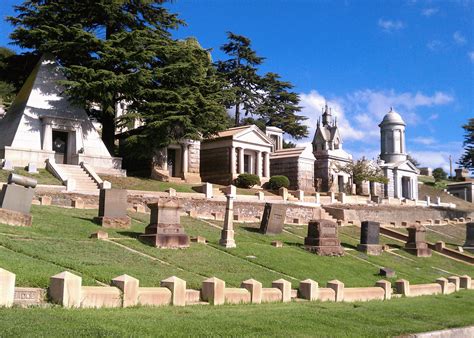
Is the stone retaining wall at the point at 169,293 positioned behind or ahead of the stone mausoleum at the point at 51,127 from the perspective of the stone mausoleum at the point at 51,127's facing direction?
ahead

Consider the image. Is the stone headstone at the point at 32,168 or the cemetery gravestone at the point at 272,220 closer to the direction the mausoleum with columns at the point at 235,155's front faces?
the cemetery gravestone

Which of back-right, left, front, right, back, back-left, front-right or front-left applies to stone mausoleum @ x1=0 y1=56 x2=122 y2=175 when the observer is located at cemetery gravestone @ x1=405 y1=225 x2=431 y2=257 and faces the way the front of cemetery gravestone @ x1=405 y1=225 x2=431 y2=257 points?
back-right

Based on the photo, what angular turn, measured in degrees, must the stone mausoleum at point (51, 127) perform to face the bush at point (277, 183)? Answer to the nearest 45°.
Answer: approximately 45° to its left

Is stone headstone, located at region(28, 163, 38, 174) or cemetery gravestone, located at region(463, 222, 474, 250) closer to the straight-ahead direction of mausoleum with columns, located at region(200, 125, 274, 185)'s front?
the cemetery gravestone

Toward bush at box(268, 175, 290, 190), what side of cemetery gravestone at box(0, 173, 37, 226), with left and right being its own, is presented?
left

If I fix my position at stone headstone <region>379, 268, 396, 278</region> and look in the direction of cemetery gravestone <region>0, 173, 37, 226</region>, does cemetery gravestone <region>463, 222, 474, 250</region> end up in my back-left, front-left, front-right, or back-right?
back-right

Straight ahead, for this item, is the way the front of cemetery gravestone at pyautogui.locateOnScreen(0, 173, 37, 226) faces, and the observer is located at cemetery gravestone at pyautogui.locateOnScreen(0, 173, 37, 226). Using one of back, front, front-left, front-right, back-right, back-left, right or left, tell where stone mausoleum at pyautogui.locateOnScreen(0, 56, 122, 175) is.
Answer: back-left

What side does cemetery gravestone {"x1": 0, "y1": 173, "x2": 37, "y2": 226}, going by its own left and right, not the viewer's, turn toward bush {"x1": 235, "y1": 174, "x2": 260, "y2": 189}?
left

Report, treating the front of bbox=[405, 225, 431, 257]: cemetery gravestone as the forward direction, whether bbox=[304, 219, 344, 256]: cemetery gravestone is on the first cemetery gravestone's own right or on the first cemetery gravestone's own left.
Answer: on the first cemetery gravestone's own right
